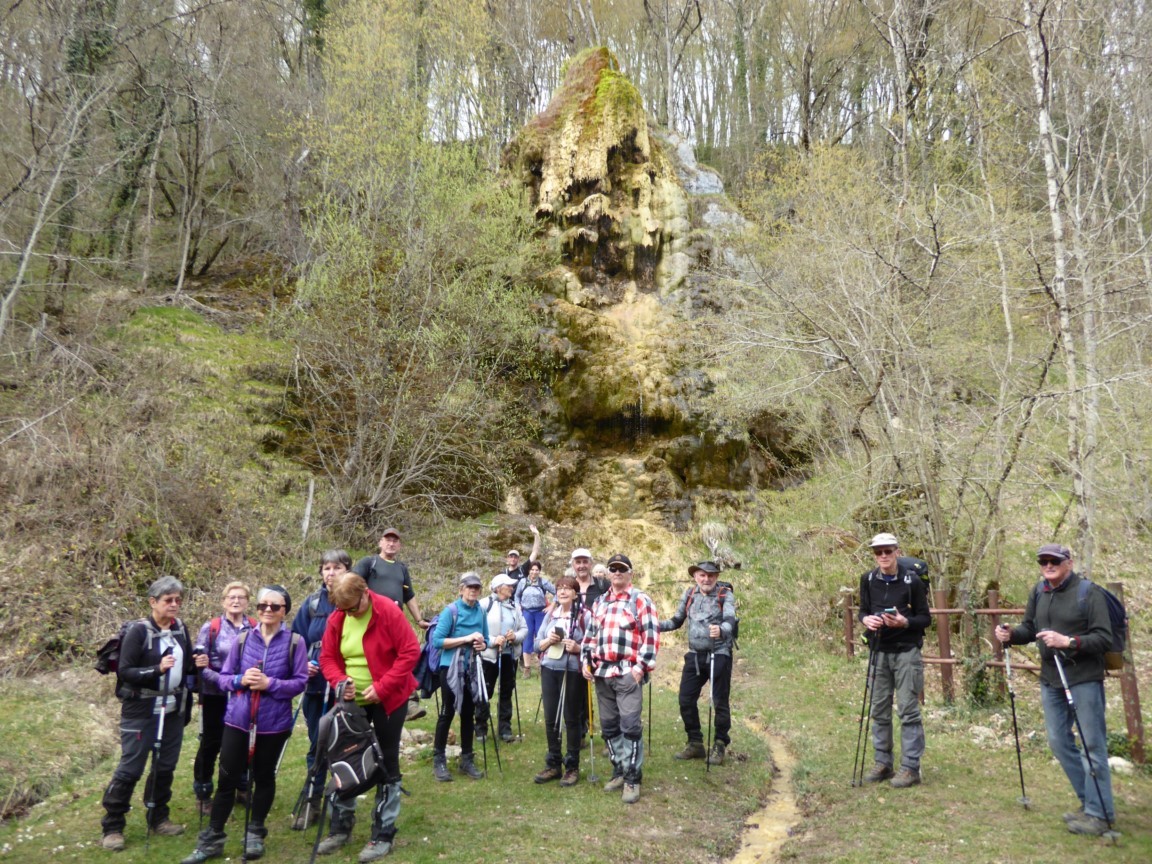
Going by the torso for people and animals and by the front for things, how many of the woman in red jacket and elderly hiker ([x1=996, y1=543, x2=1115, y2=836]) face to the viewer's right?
0

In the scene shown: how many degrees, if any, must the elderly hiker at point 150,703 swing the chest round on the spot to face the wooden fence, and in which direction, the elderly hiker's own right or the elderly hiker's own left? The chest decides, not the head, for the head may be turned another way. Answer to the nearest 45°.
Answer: approximately 45° to the elderly hiker's own left

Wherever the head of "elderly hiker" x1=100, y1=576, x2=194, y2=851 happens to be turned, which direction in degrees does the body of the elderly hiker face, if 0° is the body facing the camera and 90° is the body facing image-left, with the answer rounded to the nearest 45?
approximately 315°

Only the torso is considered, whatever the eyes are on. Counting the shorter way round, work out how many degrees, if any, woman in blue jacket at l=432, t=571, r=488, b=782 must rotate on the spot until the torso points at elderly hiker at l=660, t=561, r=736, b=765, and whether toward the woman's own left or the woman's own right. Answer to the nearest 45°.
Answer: approximately 45° to the woman's own left

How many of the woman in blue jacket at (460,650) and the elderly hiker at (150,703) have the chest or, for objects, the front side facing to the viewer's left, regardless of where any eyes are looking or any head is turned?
0

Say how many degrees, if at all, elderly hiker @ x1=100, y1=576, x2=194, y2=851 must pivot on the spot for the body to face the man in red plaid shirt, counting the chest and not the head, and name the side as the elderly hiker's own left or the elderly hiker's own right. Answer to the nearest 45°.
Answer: approximately 45° to the elderly hiker's own left

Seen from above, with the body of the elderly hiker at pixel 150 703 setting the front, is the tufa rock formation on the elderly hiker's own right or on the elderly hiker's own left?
on the elderly hiker's own left

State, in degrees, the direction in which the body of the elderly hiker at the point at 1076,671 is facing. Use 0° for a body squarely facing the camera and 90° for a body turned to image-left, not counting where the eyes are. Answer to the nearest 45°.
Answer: approximately 45°

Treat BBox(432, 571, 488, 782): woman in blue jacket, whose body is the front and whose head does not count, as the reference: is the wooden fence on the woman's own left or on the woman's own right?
on the woman's own left

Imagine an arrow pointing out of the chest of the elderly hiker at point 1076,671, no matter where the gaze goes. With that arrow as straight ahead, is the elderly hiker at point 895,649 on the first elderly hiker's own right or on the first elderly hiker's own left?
on the first elderly hiker's own right

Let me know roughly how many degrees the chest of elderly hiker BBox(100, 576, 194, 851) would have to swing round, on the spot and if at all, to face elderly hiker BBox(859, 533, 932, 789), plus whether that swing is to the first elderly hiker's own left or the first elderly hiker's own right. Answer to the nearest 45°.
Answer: approximately 45° to the first elderly hiker's own left

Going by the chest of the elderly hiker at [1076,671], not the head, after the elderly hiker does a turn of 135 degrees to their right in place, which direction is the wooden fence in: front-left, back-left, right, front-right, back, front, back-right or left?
front
